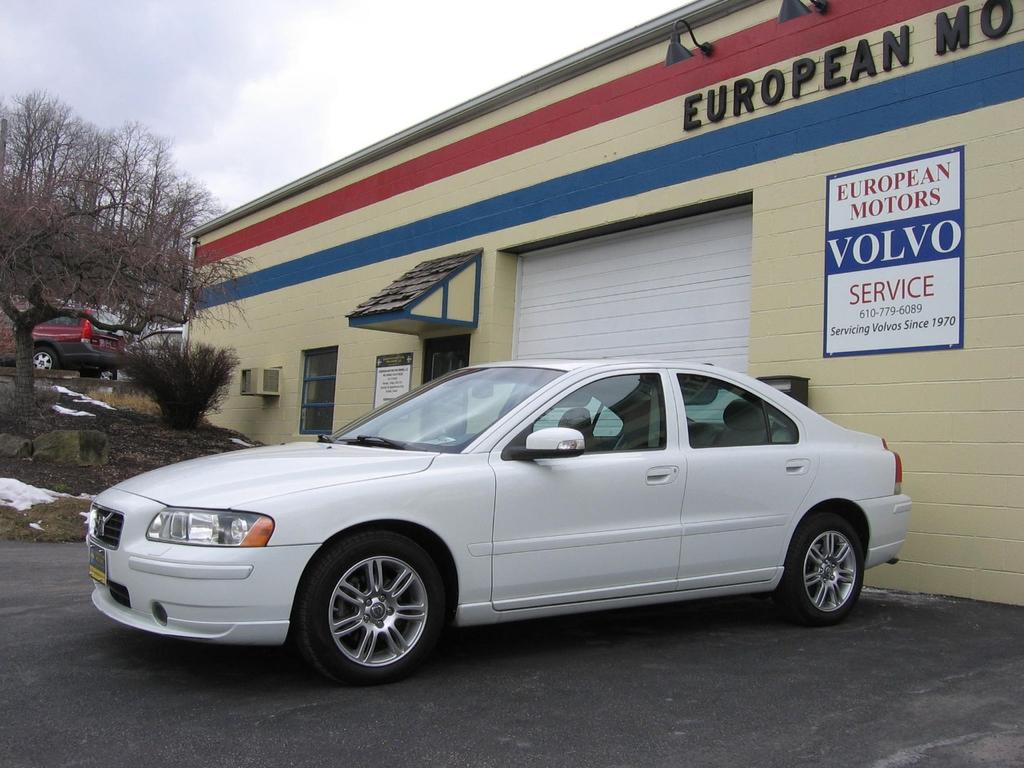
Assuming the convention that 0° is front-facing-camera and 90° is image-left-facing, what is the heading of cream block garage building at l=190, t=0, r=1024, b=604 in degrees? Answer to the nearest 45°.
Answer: approximately 45°

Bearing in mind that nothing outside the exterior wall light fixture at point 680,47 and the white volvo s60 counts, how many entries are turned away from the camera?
0

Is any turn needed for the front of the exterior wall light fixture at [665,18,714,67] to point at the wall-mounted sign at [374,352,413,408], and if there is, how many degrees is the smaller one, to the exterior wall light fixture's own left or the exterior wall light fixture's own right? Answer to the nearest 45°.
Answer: approximately 90° to the exterior wall light fixture's own right

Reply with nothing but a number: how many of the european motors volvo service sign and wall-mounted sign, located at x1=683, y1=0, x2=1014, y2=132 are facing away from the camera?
0

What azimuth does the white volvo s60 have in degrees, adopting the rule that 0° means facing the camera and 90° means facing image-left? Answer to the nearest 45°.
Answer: approximately 45°

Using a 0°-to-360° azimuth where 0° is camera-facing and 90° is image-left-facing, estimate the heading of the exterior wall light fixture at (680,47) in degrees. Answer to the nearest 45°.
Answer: approximately 45°

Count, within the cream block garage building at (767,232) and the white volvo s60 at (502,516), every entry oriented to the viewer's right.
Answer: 0

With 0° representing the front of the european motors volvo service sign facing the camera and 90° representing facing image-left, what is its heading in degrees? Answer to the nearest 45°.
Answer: approximately 45°
